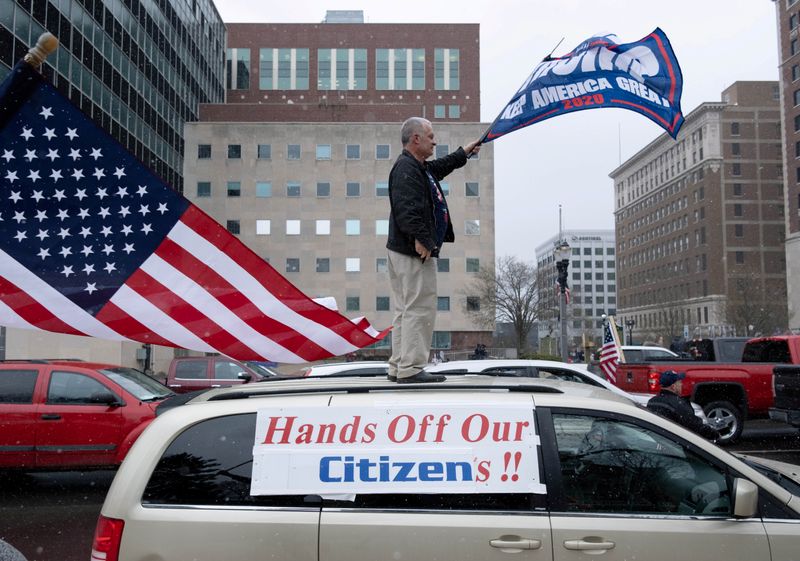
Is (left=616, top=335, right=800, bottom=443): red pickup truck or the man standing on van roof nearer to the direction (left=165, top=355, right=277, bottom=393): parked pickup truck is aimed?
the red pickup truck

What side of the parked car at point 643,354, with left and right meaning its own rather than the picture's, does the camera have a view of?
right

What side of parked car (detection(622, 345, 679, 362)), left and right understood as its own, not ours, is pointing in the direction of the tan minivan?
right

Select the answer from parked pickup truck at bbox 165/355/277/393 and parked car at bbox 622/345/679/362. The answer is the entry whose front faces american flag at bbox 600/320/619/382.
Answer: parked pickup truck at bbox 165/355/277/393

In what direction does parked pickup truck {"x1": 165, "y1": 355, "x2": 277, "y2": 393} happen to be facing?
to the viewer's right

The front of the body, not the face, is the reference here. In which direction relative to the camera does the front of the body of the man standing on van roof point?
to the viewer's right

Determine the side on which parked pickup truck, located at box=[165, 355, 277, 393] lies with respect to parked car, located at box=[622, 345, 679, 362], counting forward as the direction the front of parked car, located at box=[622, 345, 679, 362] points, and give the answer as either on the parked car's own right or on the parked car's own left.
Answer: on the parked car's own right

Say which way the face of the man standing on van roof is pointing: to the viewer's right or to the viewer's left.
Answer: to the viewer's right

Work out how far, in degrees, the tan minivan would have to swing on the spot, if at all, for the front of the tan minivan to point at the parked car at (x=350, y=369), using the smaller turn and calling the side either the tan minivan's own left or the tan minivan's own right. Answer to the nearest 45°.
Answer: approximately 90° to the tan minivan's own left

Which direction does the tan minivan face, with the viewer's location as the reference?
facing to the right of the viewer

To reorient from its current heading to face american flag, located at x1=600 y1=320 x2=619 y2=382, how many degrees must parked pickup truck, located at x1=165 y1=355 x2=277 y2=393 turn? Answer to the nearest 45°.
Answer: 0° — it already faces it
